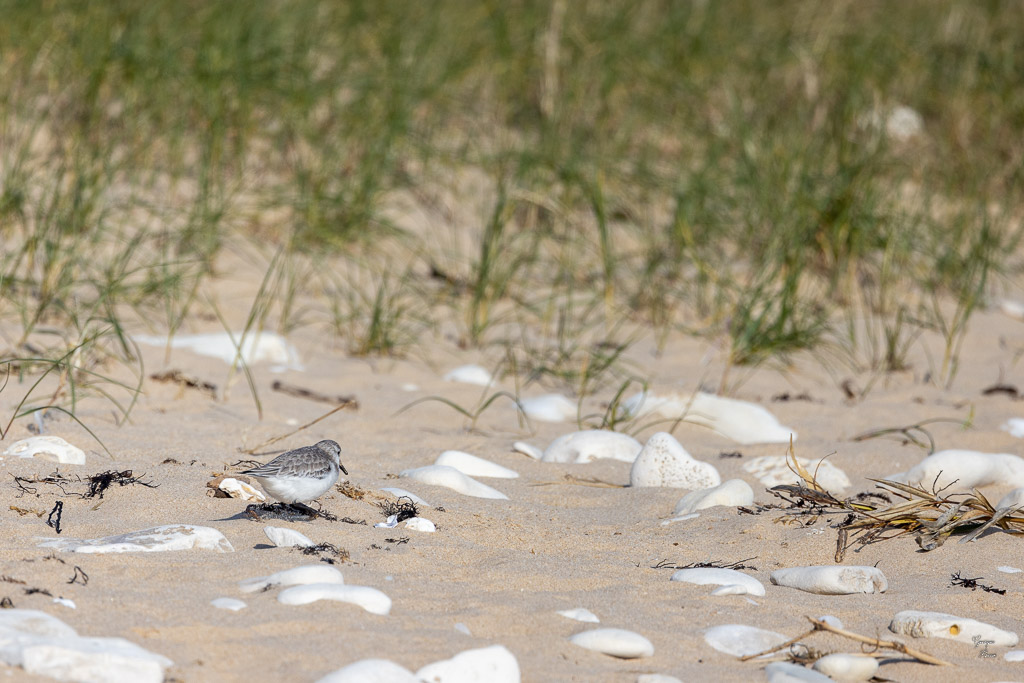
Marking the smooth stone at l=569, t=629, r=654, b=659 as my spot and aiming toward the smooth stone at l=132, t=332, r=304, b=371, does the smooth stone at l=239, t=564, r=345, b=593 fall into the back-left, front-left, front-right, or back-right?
front-left

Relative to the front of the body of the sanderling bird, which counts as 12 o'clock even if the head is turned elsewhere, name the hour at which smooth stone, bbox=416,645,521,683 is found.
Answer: The smooth stone is roughly at 2 o'clock from the sanderling bird.

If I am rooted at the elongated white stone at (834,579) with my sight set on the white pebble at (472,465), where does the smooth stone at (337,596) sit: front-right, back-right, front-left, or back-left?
front-left

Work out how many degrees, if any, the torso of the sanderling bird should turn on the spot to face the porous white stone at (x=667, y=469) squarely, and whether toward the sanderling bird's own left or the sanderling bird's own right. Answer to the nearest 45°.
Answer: approximately 45° to the sanderling bird's own left

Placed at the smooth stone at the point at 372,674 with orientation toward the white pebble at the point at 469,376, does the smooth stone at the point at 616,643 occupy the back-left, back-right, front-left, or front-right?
front-right

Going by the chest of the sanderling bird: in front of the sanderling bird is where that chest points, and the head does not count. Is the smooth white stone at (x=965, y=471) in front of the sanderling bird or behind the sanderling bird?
in front

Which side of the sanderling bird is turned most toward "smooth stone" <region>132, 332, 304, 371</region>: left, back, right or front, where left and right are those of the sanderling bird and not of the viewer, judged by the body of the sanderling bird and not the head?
left

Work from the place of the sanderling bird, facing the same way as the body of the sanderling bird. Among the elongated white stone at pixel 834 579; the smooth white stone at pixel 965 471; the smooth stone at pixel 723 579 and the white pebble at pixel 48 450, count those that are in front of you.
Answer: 3

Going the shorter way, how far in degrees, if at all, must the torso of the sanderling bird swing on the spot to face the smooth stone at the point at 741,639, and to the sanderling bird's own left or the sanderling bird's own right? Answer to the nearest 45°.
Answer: approximately 45° to the sanderling bird's own right

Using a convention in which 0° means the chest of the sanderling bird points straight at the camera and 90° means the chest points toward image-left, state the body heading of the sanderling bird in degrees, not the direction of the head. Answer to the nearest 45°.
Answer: approximately 270°

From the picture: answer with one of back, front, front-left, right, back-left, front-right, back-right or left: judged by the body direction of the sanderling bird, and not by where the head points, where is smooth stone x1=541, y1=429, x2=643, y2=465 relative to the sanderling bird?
front-left

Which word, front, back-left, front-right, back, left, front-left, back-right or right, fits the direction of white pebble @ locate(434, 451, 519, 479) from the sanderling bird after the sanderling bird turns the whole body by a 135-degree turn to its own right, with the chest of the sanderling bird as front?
back

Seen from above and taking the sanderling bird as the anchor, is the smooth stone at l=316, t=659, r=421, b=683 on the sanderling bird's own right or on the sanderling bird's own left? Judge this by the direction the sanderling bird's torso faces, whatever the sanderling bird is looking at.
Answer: on the sanderling bird's own right

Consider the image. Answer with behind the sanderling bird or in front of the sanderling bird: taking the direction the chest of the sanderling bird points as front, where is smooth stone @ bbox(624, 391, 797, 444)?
in front
